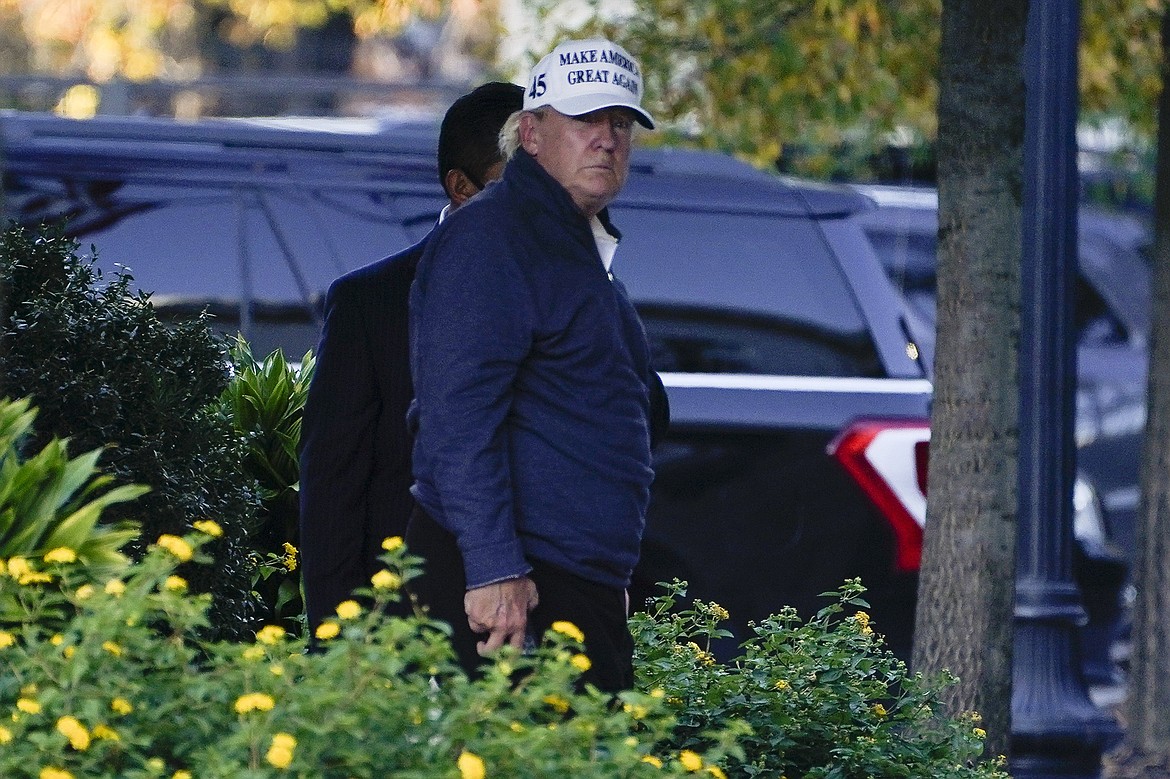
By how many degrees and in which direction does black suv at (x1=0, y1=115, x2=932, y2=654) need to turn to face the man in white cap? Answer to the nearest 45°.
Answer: approximately 90° to its left

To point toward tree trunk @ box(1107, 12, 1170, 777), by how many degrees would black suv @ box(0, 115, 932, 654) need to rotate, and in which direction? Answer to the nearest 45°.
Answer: approximately 180°

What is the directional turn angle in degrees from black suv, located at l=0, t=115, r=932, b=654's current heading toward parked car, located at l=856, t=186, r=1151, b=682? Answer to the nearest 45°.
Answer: approximately 135° to its right

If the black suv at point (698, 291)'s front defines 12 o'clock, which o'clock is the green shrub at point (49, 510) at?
The green shrub is roughly at 10 o'clock from the black suv.

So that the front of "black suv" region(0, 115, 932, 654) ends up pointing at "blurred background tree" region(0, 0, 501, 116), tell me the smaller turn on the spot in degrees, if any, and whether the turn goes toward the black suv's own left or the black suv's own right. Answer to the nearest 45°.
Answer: approximately 90° to the black suv's own right

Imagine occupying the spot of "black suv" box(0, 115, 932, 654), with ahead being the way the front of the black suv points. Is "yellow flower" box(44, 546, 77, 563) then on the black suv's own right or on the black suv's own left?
on the black suv's own left

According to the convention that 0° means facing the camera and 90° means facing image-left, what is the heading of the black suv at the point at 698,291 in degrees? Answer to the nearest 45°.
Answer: approximately 90°

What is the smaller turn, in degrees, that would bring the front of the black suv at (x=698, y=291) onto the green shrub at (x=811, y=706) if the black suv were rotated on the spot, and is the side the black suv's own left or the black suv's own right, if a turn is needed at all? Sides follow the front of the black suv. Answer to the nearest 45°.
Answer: approximately 90° to the black suv's own left

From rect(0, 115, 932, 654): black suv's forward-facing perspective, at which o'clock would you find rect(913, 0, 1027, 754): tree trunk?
The tree trunk is roughly at 8 o'clock from the black suv.

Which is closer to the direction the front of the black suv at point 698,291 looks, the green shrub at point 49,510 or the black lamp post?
the green shrub

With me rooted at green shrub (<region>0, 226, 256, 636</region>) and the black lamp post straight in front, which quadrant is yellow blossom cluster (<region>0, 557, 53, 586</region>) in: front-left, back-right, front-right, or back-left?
back-right
